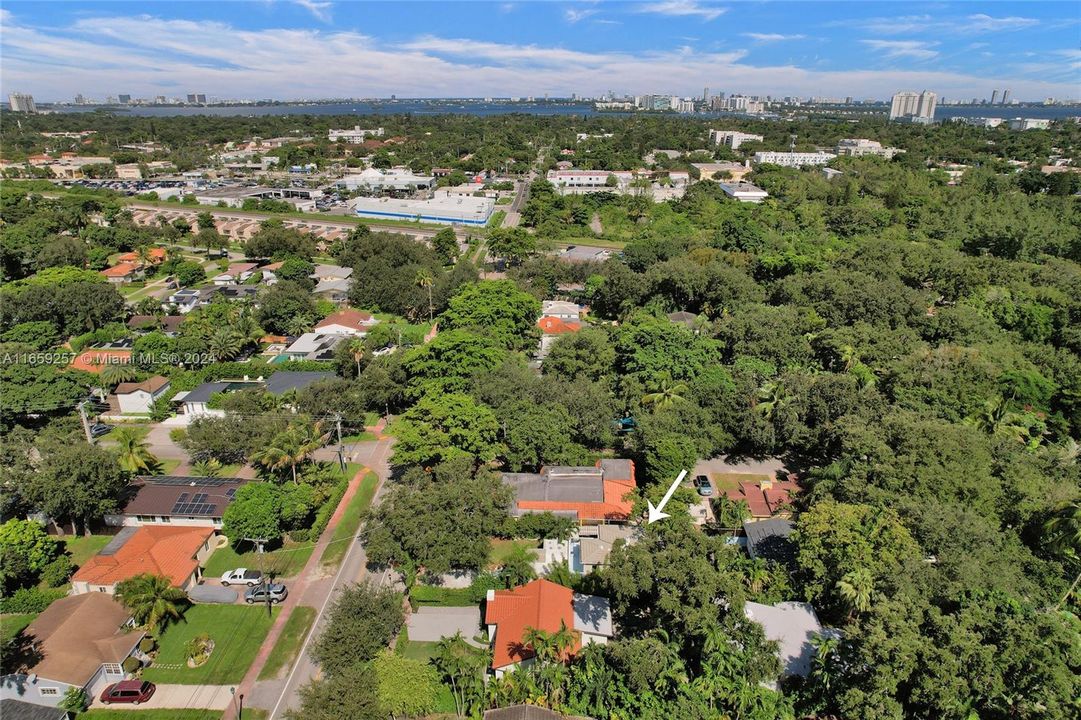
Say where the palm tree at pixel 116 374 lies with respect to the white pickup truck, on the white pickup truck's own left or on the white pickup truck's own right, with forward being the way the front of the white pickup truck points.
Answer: on the white pickup truck's own right

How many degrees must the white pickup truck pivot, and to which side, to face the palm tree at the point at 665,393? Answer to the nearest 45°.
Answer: approximately 180°

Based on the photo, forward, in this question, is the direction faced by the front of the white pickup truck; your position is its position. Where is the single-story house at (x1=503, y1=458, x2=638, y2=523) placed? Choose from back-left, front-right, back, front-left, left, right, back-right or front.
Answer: back

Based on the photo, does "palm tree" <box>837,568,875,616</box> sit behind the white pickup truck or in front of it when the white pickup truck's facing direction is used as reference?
behind

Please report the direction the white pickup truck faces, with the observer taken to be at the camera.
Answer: facing to the left of the viewer

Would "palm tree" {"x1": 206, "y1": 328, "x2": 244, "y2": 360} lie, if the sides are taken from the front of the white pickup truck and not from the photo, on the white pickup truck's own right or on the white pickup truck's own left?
on the white pickup truck's own right

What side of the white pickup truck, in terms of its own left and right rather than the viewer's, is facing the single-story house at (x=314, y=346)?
right

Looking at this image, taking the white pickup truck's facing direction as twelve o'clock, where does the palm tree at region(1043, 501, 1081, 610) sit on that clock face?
The palm tree is roughly at 7 o'clock from the white pickup truck.

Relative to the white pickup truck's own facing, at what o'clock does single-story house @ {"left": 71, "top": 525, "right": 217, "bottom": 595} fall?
The single-story house is roughly at 1 o'clock from the white pickup truck.

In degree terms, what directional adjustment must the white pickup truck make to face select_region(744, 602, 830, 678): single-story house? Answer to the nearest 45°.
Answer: approximately 135° to its left
